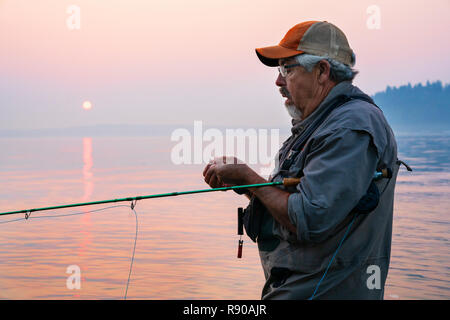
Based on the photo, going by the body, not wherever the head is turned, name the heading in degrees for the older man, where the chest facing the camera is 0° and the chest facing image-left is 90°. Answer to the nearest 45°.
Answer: approximately 90°

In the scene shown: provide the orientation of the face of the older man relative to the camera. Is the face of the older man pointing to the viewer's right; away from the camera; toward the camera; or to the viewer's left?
to the viewer's left
